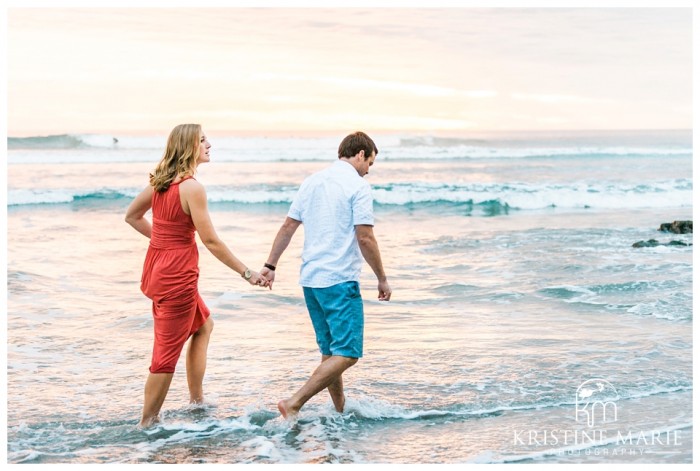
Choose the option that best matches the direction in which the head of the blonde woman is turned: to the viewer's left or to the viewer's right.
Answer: to the viewer's right

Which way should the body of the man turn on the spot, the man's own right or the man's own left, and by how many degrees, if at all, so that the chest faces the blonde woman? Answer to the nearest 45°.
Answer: approximately 135° to the man's own left

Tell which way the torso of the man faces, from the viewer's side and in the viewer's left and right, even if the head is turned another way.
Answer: facing away from the viewer and to the right of the viewer

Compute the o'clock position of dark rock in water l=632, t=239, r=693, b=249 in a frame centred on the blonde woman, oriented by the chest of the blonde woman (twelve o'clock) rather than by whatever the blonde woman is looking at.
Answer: The dark rock in water is roughly at 12 o'clock from the blonde woman.

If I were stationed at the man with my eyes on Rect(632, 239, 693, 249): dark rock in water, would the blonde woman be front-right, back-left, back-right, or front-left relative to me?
back-left

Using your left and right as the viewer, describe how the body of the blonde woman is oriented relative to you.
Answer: facing away from the viewer and to the right of the viewer

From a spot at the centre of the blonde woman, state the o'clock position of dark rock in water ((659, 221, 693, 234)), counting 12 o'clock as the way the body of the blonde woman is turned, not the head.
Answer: The dark rock in water is roughly at 12 o'clock from the blonde woman.

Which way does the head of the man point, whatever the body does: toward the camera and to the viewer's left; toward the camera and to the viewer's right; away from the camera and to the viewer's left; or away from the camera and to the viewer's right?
away from the camera and to the viewer's right
